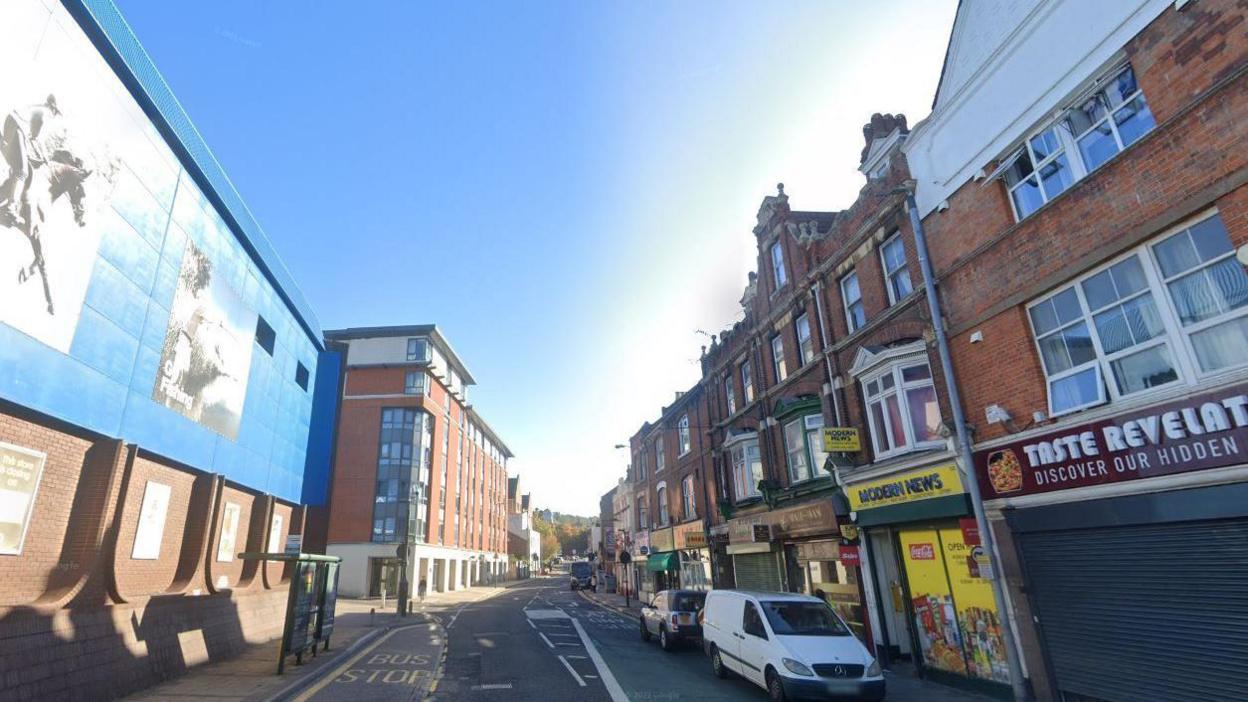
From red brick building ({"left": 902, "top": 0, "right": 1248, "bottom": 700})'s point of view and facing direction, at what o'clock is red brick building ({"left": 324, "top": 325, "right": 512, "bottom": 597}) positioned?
red brick building ({"left": 324, "top": 325, "right": 512, "bottom": 597}) is roughly at 2 o'clock from red brick building ({"left": 902, "top": 0, "right": 1248, "bottom": 700}).

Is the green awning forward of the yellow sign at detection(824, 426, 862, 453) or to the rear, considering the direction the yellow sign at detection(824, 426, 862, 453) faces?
to the rear

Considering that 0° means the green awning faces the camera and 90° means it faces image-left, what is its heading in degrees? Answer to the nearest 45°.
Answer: approximately 45°

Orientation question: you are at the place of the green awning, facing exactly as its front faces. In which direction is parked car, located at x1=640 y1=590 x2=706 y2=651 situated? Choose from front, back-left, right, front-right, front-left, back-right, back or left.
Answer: front-left

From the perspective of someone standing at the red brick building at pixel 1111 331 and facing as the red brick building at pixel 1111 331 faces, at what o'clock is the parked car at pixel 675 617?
The parked car is roughly at 2 o'clock from the red brick building.

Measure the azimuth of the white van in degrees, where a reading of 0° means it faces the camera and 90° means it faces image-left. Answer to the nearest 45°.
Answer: approximately 315°
